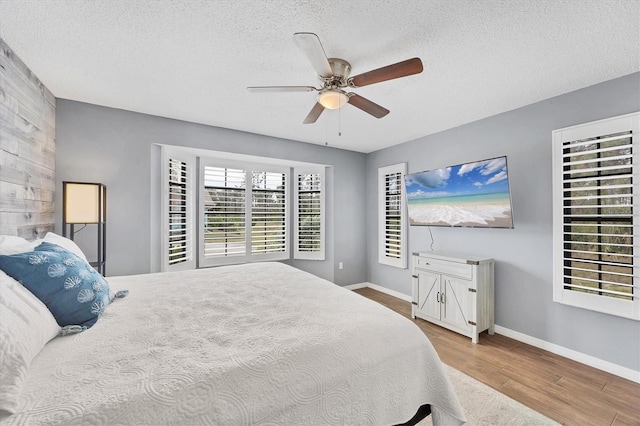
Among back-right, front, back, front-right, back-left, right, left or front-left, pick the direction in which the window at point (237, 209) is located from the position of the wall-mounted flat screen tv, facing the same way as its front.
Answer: front-right

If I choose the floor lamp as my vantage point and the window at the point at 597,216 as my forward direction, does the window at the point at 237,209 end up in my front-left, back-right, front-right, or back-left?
front-left

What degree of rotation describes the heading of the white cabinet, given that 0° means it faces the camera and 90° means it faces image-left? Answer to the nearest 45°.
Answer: approximately 45°

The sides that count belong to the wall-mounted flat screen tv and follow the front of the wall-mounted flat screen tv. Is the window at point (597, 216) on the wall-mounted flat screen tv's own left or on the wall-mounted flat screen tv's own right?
on the wall-mounted flat screen tv's own left

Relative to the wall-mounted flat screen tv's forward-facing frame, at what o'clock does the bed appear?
The bed is roughly at 11 o'clock from the wall-mounted flat screen tv.

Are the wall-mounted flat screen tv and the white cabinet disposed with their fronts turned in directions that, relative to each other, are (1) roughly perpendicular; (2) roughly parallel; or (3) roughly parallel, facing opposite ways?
roughly parallel

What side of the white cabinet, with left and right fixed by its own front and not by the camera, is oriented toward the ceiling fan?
front

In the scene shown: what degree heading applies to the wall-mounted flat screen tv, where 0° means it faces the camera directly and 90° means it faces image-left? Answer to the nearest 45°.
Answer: approximately 45°

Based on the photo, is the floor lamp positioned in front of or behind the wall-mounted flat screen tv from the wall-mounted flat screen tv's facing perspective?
in front

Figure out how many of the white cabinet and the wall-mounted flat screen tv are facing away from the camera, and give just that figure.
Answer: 0

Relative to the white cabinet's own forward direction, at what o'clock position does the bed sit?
The bed is roughly at 11 o'clock from the white cabinet.

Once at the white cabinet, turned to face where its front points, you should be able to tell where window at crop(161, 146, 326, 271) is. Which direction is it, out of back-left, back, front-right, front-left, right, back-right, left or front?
front-right

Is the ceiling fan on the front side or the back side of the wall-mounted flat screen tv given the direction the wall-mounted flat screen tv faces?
on the front side
